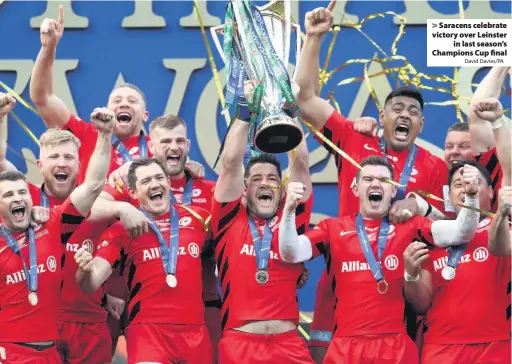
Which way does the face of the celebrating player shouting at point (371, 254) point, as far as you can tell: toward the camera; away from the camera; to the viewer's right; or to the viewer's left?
toward the camera

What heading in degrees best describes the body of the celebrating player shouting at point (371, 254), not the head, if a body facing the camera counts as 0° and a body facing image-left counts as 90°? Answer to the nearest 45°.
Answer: approximately 0°
